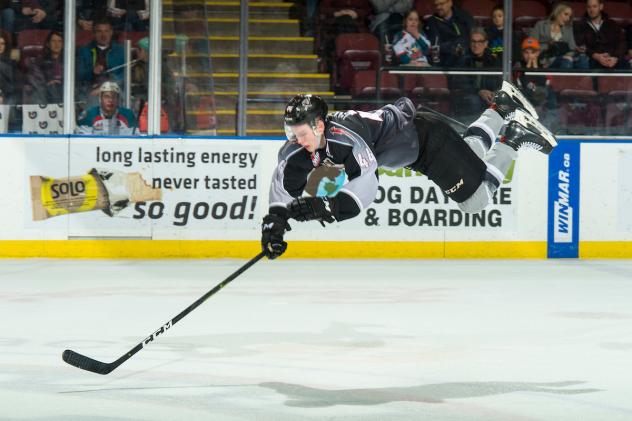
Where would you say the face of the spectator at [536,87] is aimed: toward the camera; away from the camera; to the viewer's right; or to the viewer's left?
toward the camera

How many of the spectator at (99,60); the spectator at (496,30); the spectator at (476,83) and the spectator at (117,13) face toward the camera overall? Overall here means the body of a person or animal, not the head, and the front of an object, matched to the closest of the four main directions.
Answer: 4

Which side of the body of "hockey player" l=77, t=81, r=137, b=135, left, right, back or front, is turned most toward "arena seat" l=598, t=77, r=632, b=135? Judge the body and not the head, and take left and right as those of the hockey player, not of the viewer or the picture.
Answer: left

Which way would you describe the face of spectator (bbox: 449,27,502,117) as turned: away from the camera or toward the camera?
toward the camera

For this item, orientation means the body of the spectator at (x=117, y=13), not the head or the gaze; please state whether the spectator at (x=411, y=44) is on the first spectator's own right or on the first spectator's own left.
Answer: on the first spectator's own left

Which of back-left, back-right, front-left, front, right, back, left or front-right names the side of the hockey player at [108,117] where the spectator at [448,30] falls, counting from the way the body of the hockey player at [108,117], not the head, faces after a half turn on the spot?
right

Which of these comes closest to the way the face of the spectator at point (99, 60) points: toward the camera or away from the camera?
toward the camera

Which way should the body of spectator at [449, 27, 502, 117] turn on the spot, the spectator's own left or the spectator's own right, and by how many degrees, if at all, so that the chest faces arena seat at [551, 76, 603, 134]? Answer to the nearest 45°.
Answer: approximately 90° to the spectator's own left

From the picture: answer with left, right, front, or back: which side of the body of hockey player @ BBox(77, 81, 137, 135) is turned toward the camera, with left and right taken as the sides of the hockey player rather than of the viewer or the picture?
front

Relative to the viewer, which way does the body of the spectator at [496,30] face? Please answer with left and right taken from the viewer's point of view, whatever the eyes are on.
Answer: facing the viewer

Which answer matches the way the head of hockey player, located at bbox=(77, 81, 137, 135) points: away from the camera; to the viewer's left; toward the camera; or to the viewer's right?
toward the camera

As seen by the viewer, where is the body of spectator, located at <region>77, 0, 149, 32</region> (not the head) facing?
toward the camera

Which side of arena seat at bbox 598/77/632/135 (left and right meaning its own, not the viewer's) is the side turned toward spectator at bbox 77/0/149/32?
right

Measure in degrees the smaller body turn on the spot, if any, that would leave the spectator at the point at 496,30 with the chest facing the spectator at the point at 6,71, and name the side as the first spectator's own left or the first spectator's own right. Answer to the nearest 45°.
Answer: approximately 90° to the first spectator's own right
